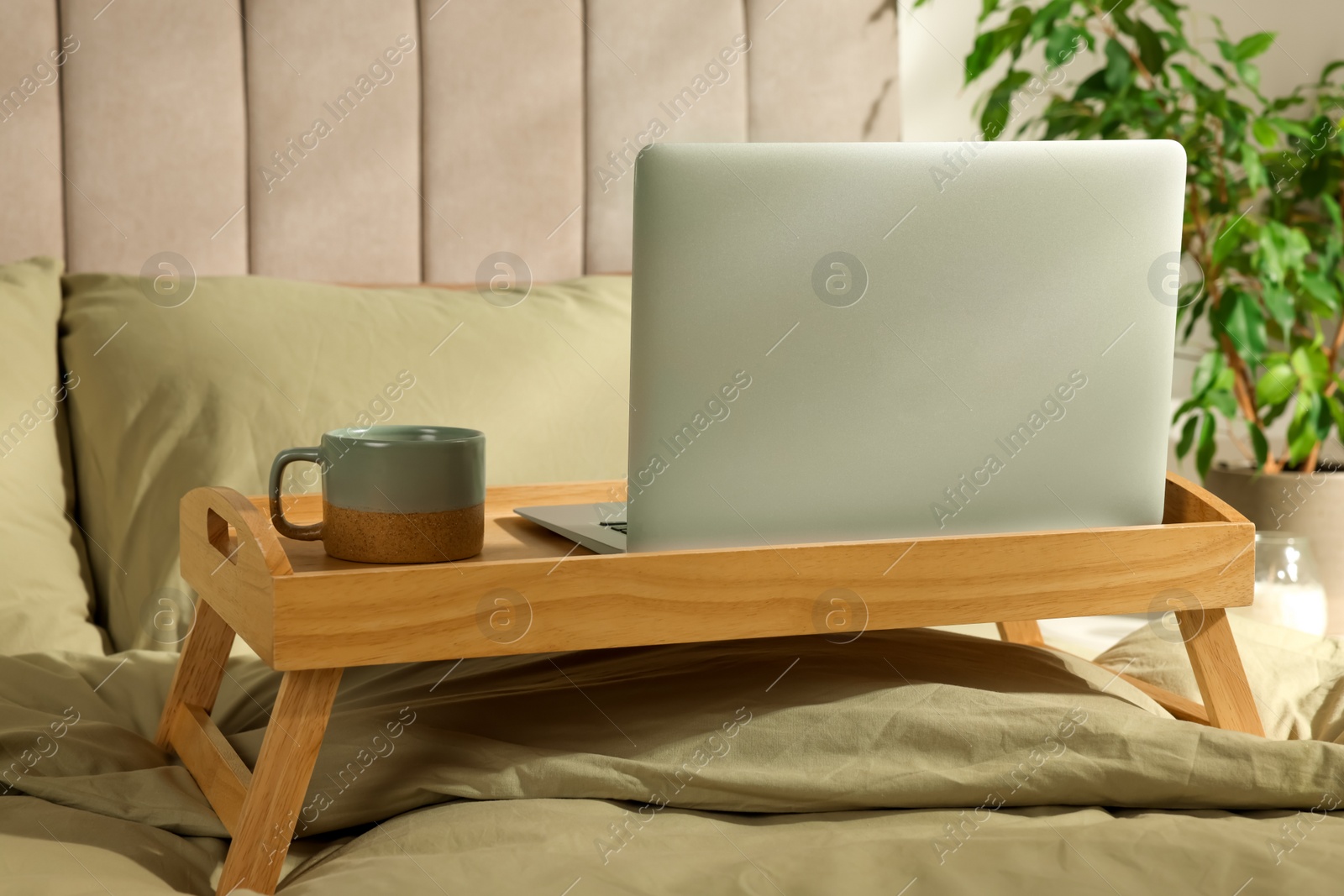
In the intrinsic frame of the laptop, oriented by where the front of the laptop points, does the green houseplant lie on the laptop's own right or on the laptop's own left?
on the laptop's own right

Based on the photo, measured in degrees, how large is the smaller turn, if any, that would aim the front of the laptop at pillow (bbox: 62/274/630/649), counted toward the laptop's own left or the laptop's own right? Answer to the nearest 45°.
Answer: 0° — it already faces it

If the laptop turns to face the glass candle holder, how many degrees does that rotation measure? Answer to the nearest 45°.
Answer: approximately 90° to its right

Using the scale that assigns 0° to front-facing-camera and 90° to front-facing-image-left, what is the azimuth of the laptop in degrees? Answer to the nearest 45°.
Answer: approximately 135°

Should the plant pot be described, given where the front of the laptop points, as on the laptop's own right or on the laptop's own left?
on the laptop's own right
